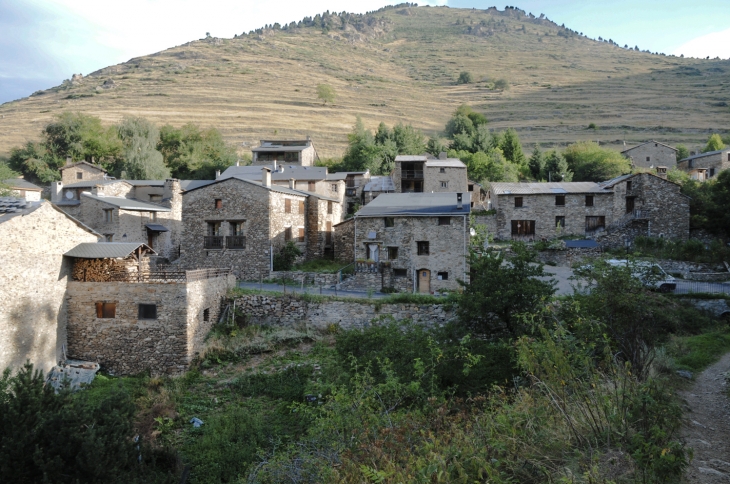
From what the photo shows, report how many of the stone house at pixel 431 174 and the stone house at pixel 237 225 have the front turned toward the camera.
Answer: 2

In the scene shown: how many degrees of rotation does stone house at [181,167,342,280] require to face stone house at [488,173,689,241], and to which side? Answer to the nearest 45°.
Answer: approximately 90° to its left

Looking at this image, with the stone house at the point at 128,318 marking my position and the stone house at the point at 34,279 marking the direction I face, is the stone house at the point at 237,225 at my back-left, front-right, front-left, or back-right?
back-right

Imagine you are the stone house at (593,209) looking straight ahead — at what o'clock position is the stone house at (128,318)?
the stone house at (128,318) is roughly at 1 o'clock from the stone house at (593,209).

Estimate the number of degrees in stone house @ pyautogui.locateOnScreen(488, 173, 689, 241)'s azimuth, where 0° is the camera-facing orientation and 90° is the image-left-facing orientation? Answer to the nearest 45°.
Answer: approximately 0°

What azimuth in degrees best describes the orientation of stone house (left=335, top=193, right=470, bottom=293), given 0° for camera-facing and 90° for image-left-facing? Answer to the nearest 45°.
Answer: approximately 0°

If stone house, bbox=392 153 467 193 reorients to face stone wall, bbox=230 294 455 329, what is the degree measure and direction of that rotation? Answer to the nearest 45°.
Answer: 0° — it already faces it

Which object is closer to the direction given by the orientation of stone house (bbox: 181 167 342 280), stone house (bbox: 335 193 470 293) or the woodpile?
the woodpile

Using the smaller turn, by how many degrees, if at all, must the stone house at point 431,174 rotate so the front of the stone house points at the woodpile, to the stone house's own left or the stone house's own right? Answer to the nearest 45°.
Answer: approximately 45° to the stone house's own right
